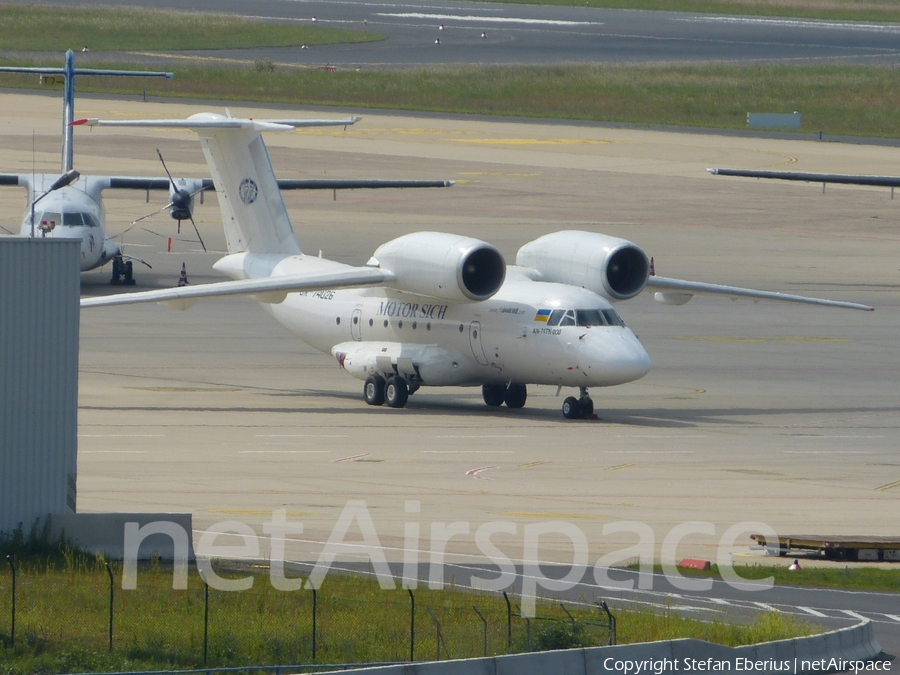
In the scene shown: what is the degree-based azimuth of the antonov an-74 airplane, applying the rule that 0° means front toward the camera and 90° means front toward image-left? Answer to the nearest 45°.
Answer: approximately 315°
